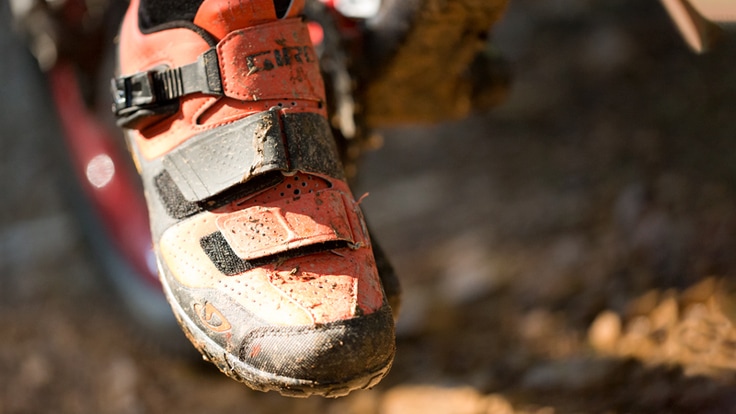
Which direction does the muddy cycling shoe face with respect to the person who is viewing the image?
facing the viewer and to the right of the viewer
